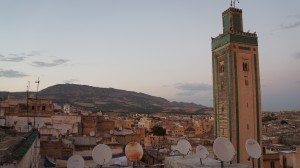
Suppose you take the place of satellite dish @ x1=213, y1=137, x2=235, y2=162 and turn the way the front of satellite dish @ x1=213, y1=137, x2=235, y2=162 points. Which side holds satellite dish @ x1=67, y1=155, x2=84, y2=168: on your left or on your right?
on your right

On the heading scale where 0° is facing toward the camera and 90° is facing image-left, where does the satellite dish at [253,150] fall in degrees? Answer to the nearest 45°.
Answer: approximately 315°

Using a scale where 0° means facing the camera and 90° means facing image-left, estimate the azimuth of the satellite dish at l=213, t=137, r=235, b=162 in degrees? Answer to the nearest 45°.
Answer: approximately 315°

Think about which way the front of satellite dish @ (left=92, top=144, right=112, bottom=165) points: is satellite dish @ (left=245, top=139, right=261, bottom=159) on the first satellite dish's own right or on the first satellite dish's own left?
on the first satellite dish's own left
